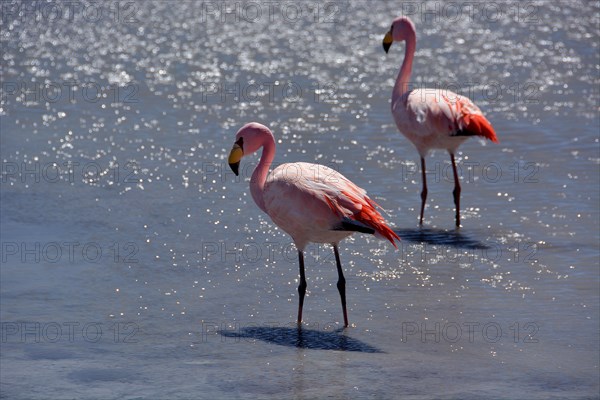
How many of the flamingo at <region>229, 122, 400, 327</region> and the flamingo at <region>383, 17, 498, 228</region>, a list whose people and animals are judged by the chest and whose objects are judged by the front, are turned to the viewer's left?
2

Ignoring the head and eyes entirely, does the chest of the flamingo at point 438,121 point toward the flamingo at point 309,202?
no

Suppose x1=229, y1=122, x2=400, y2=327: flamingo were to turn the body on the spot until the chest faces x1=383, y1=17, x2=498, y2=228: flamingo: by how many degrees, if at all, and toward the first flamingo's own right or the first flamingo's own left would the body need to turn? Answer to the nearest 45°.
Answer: approximately 135° to the first flamingo's own right

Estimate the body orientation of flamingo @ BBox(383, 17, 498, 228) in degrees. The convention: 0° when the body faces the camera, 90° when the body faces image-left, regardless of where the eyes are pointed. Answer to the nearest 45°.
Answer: approximately 90°

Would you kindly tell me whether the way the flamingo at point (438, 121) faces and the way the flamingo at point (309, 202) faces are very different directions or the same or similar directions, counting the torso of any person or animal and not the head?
same or similar directions

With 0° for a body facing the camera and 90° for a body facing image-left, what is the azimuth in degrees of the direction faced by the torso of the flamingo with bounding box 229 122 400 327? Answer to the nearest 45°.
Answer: approximately 90°
